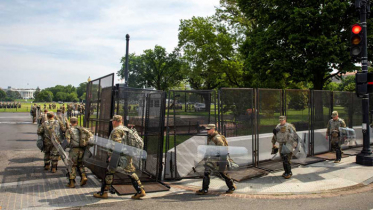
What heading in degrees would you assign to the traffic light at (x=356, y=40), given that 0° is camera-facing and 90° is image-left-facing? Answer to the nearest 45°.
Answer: approximately 0°

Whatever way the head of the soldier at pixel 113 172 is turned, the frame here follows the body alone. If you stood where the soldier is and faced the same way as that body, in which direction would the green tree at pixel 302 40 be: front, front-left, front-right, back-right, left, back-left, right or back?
back-right

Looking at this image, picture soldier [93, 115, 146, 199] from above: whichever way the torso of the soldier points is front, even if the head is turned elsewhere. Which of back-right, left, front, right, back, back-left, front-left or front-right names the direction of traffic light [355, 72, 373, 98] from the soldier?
back

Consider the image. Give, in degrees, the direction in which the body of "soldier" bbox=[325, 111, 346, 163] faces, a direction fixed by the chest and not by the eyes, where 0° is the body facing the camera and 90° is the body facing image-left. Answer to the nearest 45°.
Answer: approximately 45°

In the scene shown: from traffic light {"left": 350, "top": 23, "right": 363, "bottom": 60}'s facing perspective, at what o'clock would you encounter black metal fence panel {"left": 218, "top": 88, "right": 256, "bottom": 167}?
The black metal fence panel is roughly at 2 o'clock from the traffic light.

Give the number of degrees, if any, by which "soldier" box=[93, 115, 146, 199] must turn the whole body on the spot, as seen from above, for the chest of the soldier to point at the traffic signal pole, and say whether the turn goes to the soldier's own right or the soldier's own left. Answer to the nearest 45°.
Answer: approximately 180°

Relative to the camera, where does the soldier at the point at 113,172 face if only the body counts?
to the viewer's left
